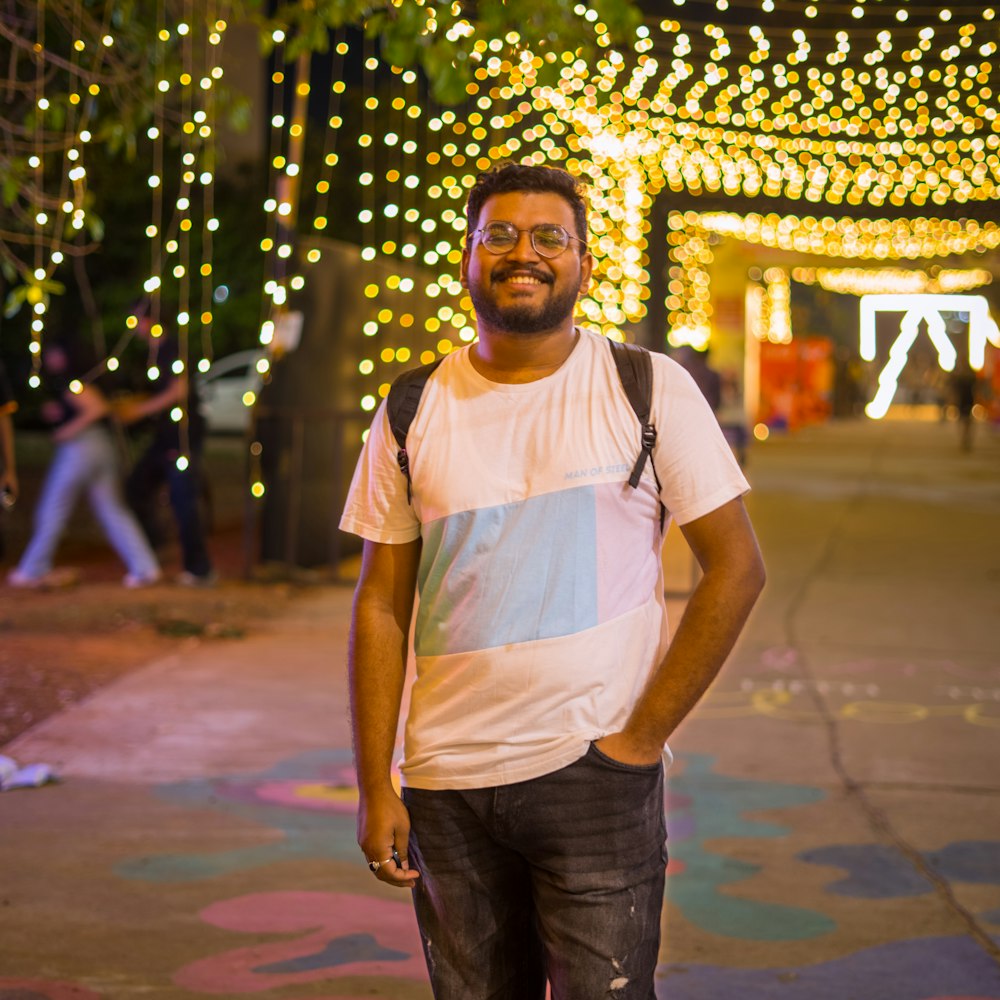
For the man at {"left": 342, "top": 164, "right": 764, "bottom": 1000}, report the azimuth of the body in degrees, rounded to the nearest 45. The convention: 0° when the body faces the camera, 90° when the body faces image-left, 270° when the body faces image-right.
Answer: approximately 0°

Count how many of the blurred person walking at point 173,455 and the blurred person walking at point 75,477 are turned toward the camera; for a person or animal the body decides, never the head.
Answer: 0

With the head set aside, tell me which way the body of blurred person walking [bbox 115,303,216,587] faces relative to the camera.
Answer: to the viewer's left

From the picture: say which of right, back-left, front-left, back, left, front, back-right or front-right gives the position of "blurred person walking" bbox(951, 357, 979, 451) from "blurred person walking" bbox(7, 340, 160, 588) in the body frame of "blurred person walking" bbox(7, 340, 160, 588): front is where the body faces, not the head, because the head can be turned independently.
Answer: back-right

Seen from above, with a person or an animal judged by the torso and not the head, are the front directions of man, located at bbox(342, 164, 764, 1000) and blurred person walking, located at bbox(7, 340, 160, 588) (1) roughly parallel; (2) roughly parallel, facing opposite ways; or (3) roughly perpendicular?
roughly perpendicular

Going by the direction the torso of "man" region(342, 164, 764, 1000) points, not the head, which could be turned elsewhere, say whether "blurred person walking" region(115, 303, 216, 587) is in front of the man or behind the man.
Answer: behind

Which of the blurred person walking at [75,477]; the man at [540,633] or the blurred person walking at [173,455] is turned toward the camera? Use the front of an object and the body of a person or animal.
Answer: the man

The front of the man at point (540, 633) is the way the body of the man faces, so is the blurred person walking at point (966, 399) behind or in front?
behind

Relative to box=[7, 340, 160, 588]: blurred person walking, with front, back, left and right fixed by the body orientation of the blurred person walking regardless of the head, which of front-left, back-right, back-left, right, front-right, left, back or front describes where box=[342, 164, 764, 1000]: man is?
left

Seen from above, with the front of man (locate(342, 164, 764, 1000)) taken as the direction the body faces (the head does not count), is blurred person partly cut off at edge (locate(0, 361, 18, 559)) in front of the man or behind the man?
behind
